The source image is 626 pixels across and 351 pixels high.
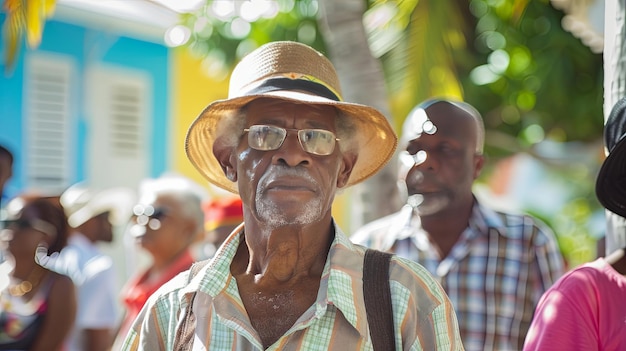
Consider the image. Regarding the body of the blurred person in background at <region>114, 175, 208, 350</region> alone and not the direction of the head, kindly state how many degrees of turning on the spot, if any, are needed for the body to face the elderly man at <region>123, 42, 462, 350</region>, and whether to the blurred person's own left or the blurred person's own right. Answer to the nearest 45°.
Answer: approximately 45° to the blurred person's own left

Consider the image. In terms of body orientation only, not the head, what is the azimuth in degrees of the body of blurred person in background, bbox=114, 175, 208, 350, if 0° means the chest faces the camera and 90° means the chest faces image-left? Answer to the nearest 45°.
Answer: approximately 45°

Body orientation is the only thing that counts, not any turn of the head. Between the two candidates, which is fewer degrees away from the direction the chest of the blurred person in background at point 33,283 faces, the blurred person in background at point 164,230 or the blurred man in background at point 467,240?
the blurred man in background

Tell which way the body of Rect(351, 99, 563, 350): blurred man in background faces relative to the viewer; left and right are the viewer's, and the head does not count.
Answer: facing the viewer and to the left of the viewer

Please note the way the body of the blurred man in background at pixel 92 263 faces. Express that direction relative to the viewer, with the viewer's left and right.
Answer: facing to the right of the viewer

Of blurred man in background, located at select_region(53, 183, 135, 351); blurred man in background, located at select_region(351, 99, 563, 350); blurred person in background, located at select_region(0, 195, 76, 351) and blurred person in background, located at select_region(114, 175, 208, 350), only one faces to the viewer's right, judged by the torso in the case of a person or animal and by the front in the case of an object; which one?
blurred man in background, located at select_region(53, 183, 135, 351)

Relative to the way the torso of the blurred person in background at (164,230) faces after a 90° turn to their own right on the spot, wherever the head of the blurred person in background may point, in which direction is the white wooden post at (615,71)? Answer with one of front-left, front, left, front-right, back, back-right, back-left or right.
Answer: back

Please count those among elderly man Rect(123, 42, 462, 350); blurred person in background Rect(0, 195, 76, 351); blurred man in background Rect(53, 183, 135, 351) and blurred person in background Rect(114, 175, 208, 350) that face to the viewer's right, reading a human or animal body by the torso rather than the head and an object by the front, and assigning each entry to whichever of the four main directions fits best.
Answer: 1

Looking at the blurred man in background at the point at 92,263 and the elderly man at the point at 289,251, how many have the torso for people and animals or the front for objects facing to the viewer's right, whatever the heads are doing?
1
